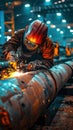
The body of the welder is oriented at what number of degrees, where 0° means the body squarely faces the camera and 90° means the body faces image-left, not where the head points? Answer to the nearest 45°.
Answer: approximately 0°

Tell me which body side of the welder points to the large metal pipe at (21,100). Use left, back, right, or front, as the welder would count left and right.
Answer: front
